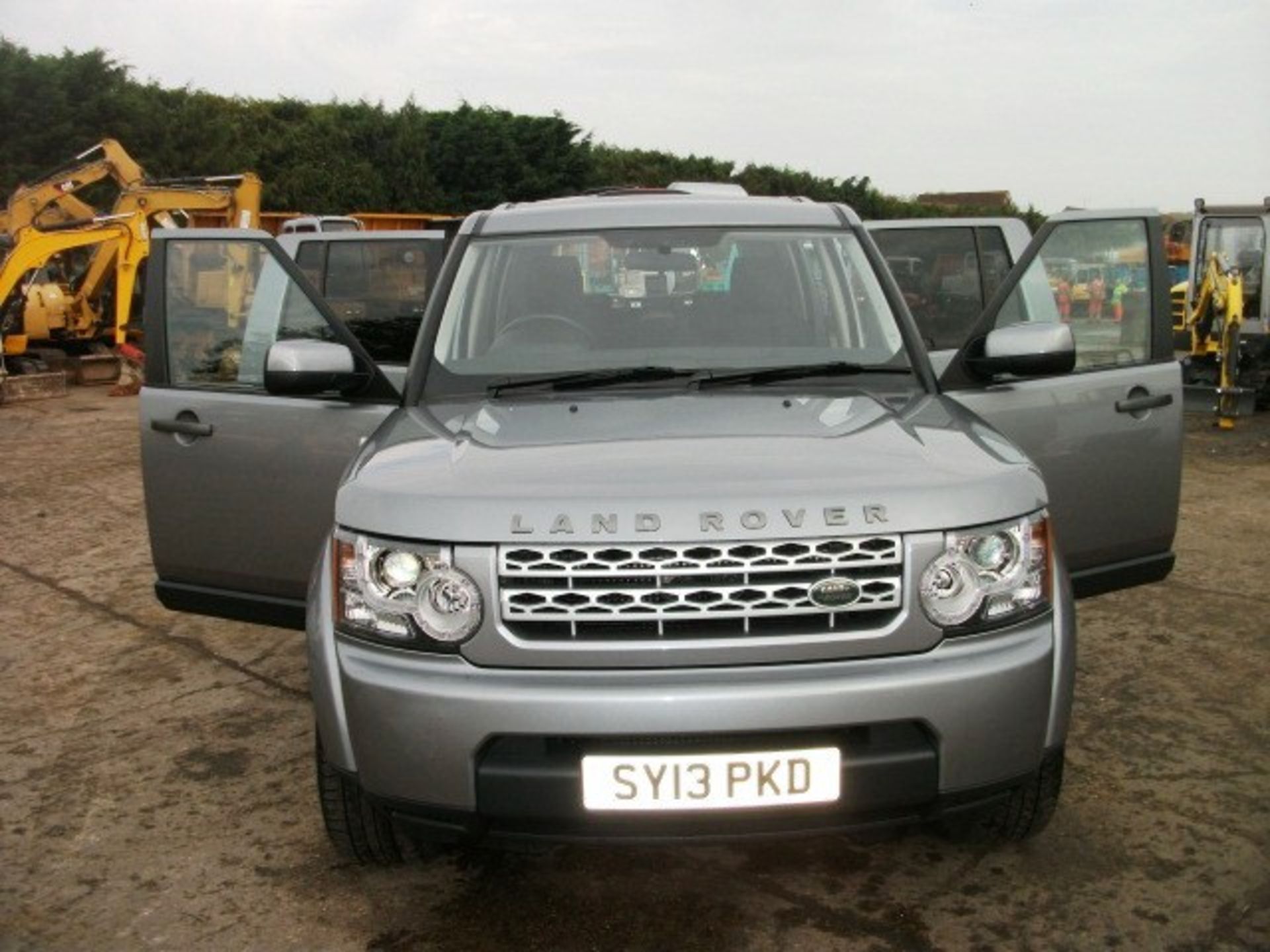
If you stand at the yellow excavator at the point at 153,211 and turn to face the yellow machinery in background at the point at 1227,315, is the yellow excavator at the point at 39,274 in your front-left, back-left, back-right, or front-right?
back-right

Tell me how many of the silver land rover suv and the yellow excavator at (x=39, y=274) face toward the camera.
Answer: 1

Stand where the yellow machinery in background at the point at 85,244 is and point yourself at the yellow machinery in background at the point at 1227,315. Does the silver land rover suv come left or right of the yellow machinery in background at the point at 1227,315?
right

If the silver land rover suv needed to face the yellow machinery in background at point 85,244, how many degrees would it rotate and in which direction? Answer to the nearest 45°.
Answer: approximately 135° to its right

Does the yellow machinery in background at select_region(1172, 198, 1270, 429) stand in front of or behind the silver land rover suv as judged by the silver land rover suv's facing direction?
behind
